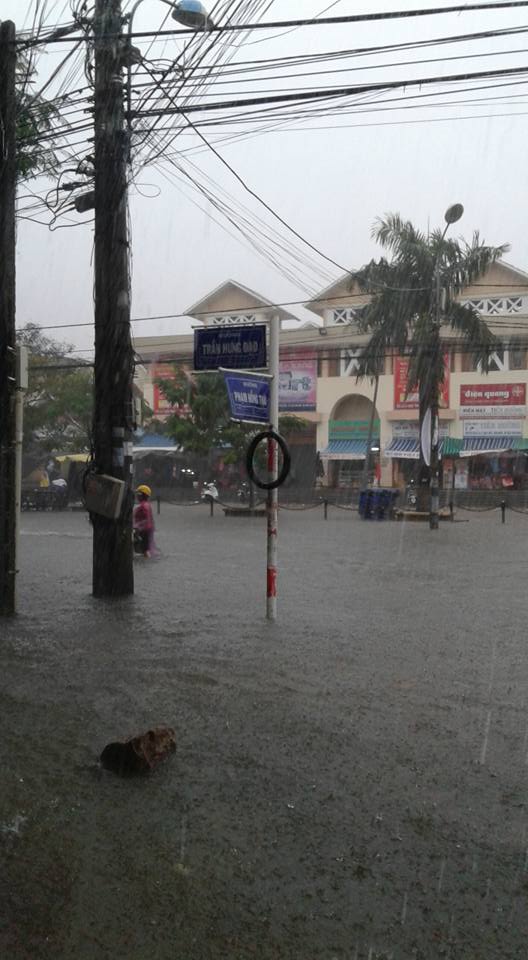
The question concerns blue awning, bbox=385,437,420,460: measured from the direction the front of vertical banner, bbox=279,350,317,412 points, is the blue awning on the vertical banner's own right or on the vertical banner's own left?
on the vertical banner's own left

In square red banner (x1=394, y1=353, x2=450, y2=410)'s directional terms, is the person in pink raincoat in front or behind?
in front

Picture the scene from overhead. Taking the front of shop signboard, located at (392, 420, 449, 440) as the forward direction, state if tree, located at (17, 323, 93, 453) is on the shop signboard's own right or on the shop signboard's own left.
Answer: on the shop signboard's own right

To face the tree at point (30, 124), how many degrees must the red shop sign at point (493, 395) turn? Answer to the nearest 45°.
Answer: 0° — it already faces it

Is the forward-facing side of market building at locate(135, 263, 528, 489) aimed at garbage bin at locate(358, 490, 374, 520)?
yes

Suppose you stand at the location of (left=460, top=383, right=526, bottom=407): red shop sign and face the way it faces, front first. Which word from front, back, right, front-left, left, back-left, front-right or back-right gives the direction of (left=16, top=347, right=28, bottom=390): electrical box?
front

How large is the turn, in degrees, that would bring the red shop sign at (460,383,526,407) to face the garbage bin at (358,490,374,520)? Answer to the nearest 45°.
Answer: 0° — it already faces it

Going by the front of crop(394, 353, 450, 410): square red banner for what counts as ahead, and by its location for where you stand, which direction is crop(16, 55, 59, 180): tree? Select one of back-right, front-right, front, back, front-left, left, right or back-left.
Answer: front

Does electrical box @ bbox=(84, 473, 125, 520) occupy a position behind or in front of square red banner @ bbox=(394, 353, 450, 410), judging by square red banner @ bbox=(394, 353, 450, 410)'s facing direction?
in front

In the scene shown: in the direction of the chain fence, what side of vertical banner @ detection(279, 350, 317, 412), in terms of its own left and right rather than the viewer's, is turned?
front
